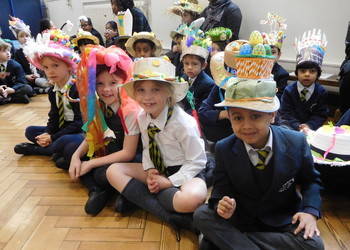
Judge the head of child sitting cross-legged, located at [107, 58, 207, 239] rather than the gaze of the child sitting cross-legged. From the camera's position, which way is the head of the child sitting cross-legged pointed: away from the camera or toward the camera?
toward the camera

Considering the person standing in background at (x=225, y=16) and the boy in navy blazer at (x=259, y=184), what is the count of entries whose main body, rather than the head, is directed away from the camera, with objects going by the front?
0

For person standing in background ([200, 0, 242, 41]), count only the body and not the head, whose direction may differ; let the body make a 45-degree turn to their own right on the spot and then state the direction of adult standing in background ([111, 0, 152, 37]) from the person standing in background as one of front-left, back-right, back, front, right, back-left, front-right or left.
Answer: front

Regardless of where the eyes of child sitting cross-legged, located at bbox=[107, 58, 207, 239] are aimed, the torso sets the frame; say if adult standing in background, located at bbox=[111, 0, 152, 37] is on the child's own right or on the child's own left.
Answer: on the child's own right

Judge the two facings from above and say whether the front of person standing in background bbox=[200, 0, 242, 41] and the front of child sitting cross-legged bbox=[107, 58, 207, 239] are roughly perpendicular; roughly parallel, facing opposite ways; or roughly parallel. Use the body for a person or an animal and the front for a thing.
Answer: roughly parallel

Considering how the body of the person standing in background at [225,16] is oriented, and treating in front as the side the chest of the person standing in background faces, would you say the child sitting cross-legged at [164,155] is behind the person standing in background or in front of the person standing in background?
in front

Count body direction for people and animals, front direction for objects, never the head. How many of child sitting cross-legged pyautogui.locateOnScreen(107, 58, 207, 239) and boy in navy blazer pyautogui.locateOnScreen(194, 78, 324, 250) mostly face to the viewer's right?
0

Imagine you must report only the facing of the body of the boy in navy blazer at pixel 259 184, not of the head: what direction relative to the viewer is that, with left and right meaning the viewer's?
facing the viewer

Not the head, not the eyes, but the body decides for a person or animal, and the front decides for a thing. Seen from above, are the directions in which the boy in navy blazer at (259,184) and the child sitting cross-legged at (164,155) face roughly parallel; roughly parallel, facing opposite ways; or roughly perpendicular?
roughly parallel

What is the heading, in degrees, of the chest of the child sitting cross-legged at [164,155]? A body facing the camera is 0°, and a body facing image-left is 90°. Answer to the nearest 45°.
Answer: approximately 45°

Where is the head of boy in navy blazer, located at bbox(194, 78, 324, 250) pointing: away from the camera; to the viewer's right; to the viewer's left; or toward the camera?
toward the camera

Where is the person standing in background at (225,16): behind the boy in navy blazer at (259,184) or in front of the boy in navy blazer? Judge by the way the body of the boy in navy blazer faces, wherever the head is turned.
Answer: behind

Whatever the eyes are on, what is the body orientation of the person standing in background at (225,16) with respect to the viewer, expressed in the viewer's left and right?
facing the viewer and to the left of the viewer

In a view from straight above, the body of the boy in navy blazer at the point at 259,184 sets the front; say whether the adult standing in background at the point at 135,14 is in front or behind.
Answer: behind

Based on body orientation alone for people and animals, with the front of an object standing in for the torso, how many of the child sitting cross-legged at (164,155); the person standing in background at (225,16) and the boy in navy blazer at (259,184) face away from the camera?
0
